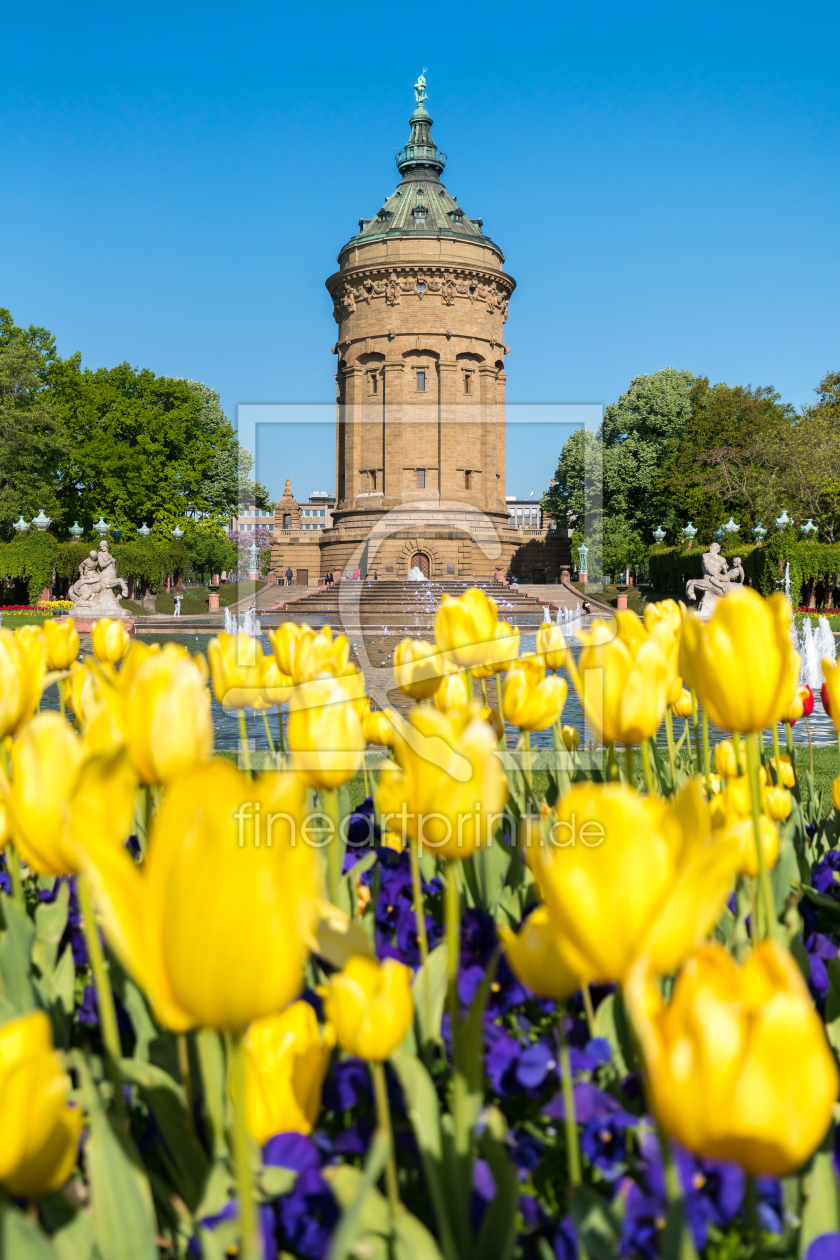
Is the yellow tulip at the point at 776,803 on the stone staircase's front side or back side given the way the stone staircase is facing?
on the front side

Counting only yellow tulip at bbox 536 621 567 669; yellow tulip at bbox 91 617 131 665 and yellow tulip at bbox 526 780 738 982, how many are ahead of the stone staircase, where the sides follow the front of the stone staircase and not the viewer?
3

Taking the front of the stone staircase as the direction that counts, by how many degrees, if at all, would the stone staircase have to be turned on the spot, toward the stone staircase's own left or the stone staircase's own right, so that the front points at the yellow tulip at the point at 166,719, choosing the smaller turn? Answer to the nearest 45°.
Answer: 0° — it already faces it

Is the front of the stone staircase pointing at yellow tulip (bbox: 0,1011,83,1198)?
yes

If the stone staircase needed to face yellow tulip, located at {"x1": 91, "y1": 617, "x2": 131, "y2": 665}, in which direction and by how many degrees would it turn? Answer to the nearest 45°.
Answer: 0° — it already faces it

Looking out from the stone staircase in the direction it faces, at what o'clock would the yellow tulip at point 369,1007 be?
The yellow tulip is roughly at 12 o'clock from the stone staircase.

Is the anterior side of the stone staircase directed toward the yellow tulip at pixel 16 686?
yes

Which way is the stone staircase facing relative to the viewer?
toward the camera

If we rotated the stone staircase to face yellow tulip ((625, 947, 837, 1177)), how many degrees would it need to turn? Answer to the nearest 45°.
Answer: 0° — it already faces it

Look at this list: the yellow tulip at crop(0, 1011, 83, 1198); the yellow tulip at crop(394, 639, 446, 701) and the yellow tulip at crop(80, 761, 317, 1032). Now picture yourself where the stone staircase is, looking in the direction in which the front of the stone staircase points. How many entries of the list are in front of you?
3

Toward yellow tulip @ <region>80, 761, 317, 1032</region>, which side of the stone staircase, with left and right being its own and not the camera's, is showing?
front

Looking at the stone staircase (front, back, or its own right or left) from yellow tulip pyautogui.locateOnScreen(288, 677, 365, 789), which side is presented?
front
